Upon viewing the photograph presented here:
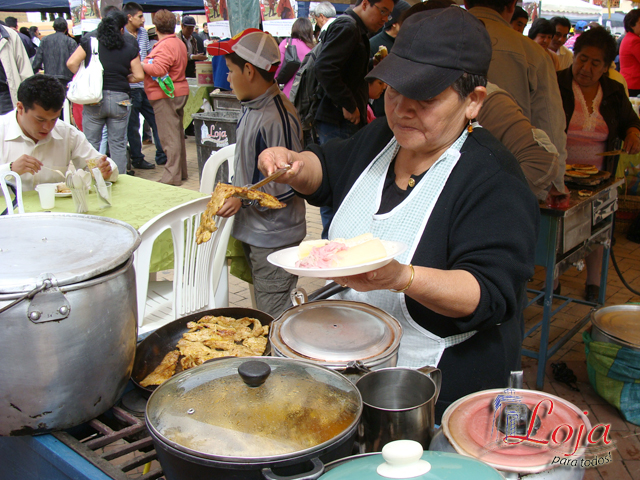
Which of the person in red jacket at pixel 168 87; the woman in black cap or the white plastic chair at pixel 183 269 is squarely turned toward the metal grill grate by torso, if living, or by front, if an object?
the woman in black cap

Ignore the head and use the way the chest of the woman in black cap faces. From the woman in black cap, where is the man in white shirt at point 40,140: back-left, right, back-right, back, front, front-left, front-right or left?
right

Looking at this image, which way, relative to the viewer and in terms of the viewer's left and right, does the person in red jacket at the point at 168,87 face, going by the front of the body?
facing away from the viewer and to the left of the viewer

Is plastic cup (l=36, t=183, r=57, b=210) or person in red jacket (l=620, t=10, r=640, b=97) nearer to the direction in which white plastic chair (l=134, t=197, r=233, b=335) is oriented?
the plastic cup

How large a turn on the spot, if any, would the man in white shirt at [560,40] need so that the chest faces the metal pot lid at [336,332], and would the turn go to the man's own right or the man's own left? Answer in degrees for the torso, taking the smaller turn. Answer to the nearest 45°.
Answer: approximately 45° to the man's own left

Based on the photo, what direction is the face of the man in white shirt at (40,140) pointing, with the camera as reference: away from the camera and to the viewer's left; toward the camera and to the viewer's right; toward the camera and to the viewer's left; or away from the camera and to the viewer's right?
toward the camera and to the viewer's right

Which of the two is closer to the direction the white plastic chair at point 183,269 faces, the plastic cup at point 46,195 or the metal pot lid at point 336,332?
the plastic cup

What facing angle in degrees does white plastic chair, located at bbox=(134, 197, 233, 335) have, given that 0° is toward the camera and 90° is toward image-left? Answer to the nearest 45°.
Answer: approximately 135°

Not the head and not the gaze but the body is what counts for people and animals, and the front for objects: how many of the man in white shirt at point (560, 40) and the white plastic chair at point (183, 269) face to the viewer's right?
0

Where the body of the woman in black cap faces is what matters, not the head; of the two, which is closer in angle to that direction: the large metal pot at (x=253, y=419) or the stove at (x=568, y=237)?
the large metal pot
